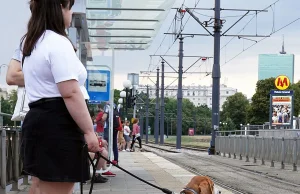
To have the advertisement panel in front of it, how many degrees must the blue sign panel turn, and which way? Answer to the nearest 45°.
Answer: approximately 135° to its left

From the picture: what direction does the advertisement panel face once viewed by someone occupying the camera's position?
facing the viewer

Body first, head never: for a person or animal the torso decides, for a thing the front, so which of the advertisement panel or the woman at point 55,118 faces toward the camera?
the advertisement panel

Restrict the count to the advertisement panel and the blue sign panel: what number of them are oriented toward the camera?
2

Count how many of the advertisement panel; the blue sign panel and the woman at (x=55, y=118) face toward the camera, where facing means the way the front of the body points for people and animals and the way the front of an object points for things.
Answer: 2

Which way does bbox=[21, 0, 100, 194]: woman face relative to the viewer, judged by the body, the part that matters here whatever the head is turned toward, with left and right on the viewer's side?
facing away from the viewer and to the right of the viewer

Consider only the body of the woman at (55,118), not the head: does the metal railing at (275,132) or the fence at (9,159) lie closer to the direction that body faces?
the metal railing

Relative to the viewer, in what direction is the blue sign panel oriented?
toward the camera

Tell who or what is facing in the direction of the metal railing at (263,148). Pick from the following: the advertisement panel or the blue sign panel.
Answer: the advertisement panel

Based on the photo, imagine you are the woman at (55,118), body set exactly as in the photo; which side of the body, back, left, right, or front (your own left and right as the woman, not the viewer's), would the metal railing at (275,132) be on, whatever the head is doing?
front

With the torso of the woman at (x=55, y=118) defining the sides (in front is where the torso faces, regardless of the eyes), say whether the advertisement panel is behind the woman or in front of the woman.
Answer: in front

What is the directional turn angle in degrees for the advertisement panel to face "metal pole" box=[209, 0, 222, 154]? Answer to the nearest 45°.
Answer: approximately 45° to its right

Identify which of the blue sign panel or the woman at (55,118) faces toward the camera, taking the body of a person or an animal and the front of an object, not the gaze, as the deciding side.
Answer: the blue sign panel

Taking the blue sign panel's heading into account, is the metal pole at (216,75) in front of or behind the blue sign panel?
behind
